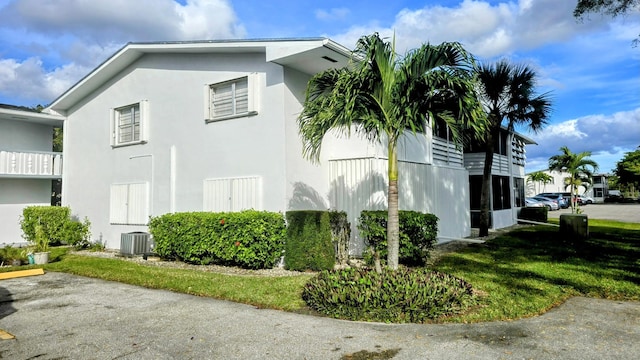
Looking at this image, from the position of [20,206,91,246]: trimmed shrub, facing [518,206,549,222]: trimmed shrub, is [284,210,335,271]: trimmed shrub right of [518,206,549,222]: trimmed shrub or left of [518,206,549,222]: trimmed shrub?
right

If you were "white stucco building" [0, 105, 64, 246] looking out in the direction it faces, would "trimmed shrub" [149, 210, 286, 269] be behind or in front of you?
in front

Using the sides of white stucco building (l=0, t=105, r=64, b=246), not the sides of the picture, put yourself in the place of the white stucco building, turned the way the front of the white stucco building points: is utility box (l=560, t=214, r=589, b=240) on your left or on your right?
on your left

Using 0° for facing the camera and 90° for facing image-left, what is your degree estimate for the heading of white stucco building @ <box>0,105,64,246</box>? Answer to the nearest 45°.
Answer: approximately 0°

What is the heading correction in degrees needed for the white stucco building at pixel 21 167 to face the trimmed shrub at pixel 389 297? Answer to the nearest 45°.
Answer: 0° — it already faces it

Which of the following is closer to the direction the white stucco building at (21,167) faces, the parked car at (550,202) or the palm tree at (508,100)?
the palm tree

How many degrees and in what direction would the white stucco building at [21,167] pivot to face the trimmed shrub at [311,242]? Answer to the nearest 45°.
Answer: approximately 45° to its left

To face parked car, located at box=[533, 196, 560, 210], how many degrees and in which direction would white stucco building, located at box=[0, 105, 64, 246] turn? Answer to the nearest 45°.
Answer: approximately 90° to its left

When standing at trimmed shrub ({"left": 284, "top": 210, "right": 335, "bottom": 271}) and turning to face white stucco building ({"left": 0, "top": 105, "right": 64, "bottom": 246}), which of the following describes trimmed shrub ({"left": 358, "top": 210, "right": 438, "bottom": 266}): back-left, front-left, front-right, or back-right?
back-right

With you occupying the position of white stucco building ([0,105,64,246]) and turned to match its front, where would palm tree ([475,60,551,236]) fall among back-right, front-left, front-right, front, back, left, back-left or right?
front-left

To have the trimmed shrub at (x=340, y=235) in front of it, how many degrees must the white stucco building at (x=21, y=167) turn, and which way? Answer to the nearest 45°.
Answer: approximately 45° to its left

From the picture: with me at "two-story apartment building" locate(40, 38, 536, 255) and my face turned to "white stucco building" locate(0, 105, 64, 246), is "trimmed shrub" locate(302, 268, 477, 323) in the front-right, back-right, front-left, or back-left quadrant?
back-left

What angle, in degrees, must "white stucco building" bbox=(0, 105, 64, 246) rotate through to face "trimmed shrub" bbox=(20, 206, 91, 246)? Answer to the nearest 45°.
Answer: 0° — it already faces it

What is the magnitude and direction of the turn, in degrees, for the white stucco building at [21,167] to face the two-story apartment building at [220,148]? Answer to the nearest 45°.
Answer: approximately 45° to its left

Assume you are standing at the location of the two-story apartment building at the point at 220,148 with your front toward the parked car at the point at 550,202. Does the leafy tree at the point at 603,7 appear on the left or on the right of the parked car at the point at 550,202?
right

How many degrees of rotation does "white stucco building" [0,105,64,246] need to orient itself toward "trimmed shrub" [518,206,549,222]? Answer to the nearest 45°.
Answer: approximately 90° to its left
